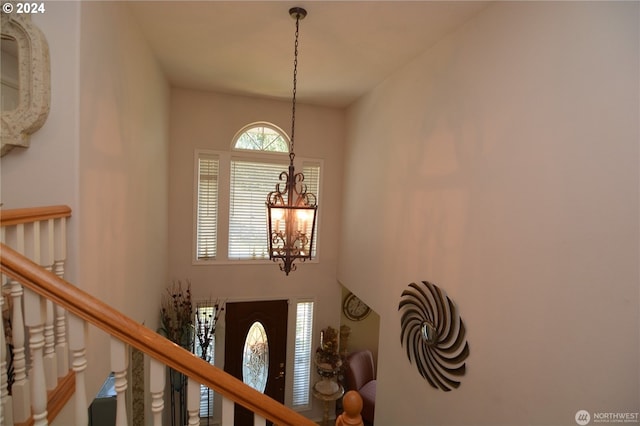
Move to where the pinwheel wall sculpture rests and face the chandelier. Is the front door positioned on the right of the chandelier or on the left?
right

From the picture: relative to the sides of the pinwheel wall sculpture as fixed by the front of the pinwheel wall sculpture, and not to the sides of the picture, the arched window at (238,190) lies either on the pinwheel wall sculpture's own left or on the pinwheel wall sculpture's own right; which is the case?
on the pinwheel wall sculpture's own right

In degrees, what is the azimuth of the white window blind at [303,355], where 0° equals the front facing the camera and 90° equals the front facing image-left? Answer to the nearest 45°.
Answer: approximately 0°

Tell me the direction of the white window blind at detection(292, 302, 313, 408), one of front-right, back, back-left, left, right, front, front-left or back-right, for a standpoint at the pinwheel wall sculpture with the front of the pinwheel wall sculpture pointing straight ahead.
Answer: right

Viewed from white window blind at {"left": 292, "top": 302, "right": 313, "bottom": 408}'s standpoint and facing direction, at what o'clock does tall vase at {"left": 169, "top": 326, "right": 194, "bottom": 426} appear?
The tall vase is roughly at 2 o'clock from the white window blind.

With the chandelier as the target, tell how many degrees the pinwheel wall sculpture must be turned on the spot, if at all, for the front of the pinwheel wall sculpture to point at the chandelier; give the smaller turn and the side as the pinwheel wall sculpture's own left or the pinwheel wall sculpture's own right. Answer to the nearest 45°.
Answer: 0° — it already faces it

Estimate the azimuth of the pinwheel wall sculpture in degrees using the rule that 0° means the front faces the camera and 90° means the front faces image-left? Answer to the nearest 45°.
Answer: approximately 45°

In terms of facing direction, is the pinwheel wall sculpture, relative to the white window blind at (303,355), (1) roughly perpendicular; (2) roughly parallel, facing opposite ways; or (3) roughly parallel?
roughly perpendicular

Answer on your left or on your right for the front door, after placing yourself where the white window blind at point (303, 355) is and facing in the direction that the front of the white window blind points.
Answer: on your right

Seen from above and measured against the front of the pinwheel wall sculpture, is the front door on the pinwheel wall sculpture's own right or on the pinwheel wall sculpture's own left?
on the pinwheel wall sculpture's own right

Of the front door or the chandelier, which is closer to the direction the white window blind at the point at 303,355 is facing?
the chandelier
